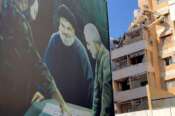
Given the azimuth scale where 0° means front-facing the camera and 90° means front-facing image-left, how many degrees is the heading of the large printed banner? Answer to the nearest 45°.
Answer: approximately 0°
